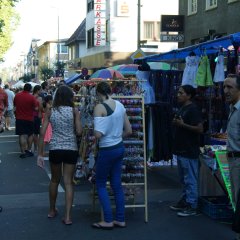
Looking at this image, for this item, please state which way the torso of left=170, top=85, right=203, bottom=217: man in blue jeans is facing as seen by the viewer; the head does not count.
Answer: to the viewer's left

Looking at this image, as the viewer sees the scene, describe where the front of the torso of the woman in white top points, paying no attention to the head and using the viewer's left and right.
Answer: facing away from the viewer and to the left of the viewer

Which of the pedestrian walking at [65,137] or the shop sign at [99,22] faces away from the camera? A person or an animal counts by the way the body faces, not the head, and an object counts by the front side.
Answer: the pedestrian walking

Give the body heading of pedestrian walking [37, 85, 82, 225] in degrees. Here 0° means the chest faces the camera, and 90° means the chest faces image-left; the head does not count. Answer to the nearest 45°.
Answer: approximately 180°

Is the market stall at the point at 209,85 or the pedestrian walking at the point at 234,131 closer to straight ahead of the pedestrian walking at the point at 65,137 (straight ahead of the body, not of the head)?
the market stall

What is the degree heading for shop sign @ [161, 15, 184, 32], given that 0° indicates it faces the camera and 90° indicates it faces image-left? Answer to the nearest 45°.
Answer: approximately 0°

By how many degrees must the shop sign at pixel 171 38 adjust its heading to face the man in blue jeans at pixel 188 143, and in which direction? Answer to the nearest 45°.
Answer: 0° — it already faces them

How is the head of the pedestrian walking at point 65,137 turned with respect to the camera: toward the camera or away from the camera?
away from the camera

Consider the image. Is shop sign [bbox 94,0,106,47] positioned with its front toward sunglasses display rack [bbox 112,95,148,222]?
yes
